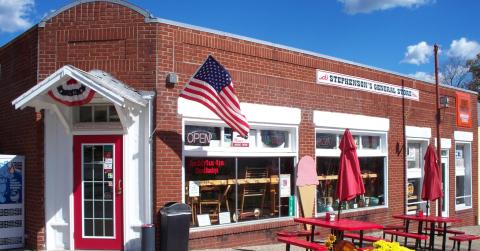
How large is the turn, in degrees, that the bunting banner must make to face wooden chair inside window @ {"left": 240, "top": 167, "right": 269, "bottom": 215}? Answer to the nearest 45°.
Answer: approximately 135° to its left

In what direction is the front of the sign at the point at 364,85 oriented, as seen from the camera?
facing the viewer and to the right of the viewer

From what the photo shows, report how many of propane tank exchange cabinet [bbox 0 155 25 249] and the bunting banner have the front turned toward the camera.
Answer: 2

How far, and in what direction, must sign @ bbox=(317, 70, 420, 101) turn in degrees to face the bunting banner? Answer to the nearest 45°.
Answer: approximately 90° to its right

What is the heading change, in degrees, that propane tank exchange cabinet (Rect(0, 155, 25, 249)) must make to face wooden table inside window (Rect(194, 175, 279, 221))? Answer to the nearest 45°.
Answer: approximately 90° to its left

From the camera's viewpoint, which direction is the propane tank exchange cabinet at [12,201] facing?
toward the camera

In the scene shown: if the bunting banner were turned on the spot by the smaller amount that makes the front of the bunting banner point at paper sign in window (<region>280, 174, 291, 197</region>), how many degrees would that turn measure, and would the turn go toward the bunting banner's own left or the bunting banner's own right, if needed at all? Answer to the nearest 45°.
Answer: approximately 135° to the bunting banner's own left

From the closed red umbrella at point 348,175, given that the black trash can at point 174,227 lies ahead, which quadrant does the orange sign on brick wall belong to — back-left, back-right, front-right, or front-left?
back-right

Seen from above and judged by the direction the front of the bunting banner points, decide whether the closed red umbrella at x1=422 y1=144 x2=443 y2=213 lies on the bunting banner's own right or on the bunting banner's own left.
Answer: on the bunting banner's own left
